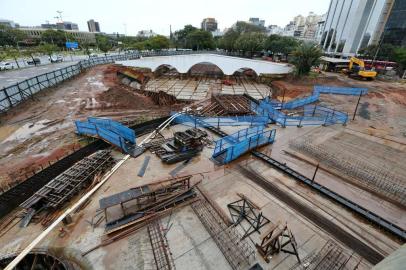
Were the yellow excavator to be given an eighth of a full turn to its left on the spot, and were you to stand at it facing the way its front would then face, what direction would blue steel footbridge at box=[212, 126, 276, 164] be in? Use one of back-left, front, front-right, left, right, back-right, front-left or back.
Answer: front-left

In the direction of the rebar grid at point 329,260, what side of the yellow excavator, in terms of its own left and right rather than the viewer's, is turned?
left

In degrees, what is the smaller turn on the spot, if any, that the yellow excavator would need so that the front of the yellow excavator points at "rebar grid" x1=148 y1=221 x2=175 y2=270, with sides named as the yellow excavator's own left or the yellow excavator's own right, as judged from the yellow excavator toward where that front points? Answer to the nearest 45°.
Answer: approximately 90° to the yellow excavator's own left

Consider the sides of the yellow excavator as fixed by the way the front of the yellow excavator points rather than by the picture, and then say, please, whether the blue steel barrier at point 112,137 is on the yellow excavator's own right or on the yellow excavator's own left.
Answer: on the yellow excavator's own left

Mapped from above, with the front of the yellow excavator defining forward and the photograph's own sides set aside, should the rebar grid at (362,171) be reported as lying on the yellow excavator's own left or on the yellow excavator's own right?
on the yellow excavator's own left

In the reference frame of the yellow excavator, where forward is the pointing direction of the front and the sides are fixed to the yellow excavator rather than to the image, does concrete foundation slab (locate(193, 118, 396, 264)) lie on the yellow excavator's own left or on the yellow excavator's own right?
on the yellow excavator's own left

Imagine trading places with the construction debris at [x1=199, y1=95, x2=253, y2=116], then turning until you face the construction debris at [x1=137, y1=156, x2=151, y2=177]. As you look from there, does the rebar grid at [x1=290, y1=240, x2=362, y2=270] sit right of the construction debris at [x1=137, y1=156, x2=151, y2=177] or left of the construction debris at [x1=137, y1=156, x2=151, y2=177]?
left

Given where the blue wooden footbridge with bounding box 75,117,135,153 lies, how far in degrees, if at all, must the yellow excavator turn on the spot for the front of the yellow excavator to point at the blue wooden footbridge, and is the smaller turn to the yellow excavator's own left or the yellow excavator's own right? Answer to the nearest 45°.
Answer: approximately 90° to the yellow excavator's own left

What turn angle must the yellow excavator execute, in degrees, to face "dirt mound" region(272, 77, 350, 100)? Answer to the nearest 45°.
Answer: approximately 45° to its left

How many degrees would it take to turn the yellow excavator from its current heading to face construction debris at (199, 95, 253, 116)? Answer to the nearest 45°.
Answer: approximately 90° to its left

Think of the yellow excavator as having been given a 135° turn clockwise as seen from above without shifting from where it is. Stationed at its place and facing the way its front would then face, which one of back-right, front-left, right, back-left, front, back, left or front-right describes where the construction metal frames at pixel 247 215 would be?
back-right

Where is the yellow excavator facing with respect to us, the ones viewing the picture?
facing to the left of the viewer

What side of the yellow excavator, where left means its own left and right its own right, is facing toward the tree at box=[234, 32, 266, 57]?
front

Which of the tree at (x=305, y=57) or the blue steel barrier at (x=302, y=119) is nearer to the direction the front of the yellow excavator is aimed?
the tree
